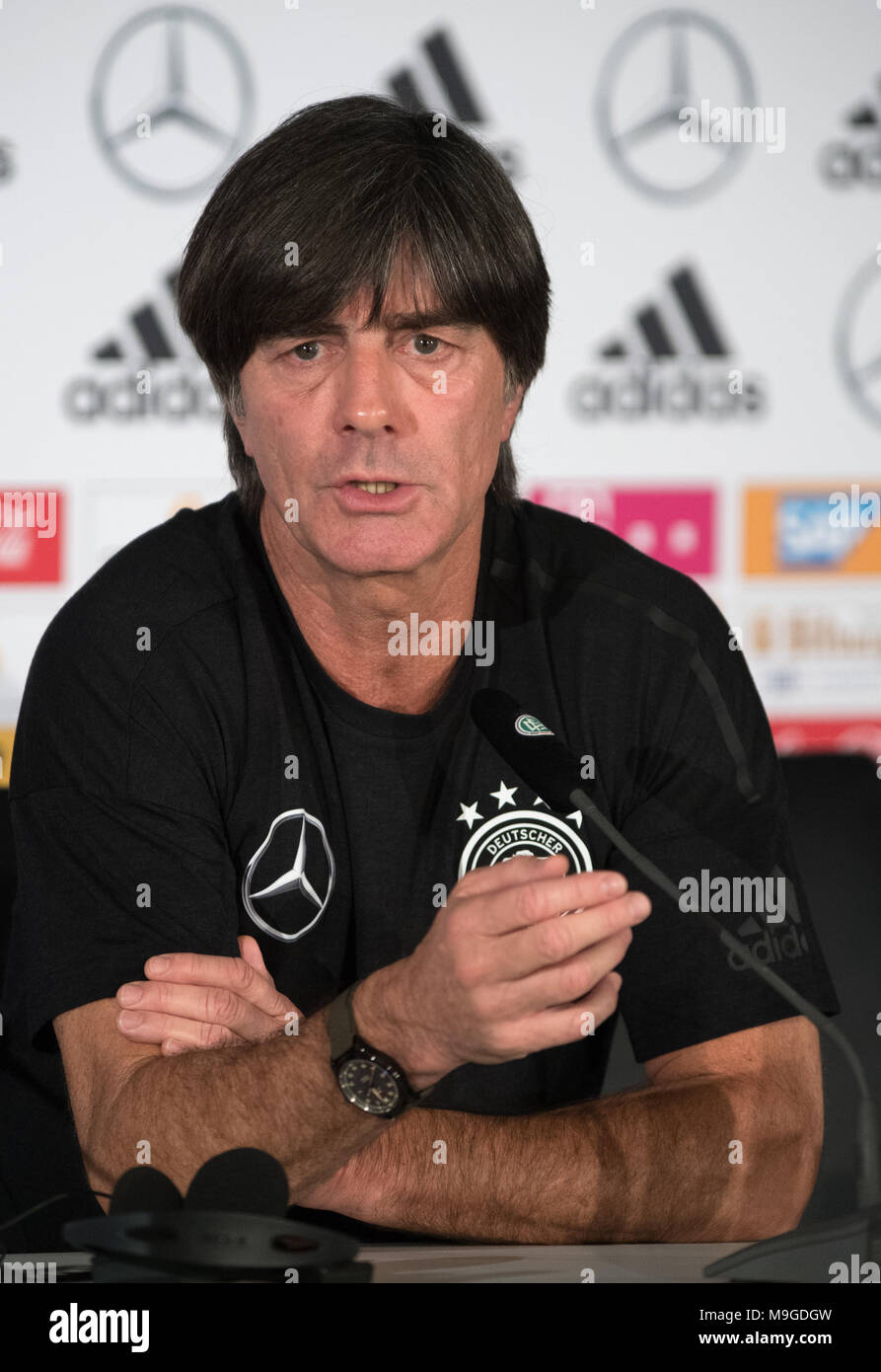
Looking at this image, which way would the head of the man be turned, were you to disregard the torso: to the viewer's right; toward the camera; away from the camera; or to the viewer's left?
toward the camera

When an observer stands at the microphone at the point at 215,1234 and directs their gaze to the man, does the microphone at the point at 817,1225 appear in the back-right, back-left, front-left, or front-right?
front-right

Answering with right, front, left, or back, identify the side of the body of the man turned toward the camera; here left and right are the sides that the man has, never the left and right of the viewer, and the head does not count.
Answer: front

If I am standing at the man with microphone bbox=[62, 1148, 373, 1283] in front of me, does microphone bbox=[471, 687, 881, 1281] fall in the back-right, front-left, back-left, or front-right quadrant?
front-left

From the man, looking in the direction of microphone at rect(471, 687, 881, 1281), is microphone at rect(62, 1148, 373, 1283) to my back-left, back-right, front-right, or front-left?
front-right

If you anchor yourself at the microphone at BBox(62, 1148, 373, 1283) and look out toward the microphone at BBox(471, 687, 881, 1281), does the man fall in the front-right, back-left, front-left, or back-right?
front-left
